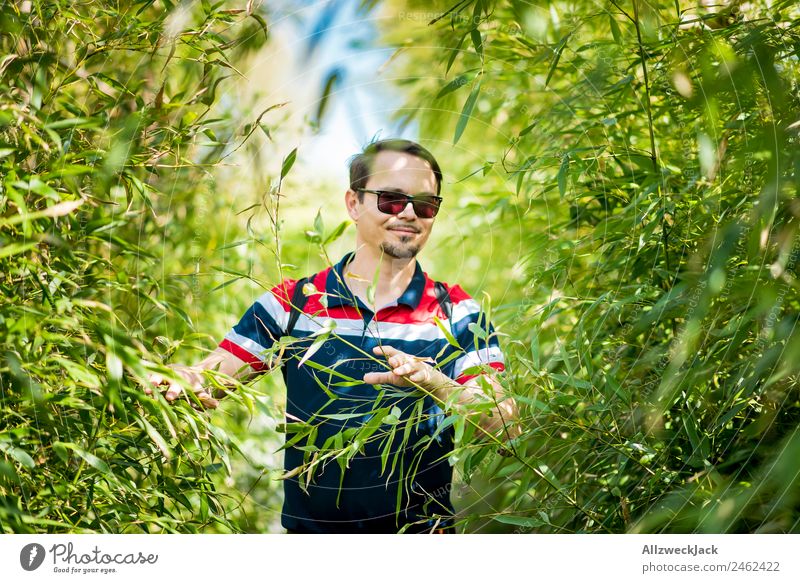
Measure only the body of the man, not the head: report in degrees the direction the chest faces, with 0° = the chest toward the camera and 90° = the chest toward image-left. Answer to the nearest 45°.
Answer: approximately 0°
